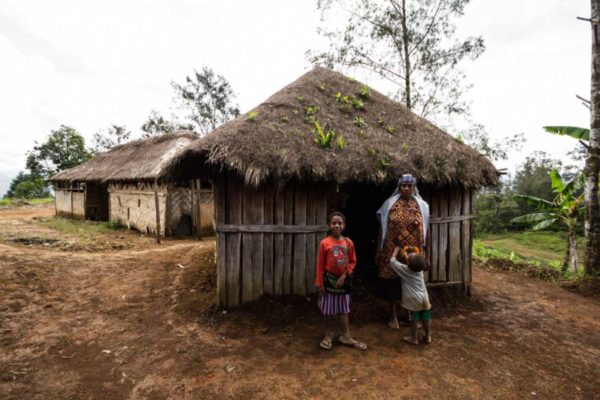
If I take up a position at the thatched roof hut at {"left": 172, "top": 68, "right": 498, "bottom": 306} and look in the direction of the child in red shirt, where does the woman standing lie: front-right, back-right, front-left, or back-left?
front-left

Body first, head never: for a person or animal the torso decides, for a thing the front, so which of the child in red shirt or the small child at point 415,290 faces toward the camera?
the child in red shirt

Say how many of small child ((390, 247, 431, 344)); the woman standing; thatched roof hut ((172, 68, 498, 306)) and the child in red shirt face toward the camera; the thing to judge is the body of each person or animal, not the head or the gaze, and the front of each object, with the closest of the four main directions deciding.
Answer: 3

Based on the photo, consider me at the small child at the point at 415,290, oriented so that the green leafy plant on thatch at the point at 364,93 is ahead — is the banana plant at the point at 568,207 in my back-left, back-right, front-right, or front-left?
front-right

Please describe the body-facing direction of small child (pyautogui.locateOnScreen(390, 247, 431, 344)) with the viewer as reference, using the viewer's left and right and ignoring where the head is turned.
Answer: facing away from the viewer and to the left of the viewer

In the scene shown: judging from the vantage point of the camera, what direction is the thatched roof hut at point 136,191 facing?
facing the viewer and to the left of the viewer

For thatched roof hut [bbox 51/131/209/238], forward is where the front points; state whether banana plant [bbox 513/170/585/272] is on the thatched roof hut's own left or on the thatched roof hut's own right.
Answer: on the thatched roof hut's own left

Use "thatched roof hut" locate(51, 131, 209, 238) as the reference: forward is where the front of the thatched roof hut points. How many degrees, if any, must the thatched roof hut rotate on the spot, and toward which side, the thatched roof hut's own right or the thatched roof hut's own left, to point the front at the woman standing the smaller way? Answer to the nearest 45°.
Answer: approximately 45° to the thatched roof hut's own left

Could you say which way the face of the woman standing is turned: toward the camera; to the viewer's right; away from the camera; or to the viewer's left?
toward the camera

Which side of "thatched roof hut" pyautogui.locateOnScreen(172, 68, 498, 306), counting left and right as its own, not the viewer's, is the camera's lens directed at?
front

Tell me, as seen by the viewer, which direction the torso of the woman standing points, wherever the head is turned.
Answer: toward the camera

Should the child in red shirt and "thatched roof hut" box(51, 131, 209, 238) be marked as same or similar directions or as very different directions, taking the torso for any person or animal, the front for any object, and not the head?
same or similar directions
